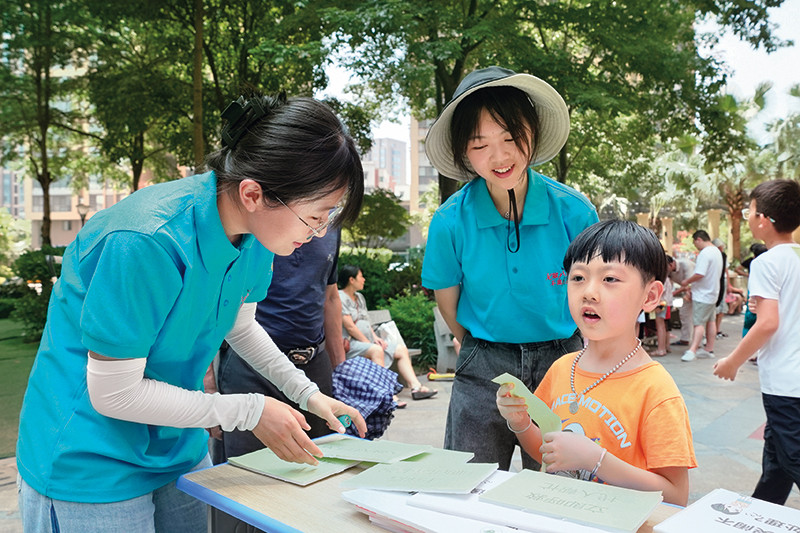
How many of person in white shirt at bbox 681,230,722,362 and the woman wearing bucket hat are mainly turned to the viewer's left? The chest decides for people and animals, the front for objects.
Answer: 1

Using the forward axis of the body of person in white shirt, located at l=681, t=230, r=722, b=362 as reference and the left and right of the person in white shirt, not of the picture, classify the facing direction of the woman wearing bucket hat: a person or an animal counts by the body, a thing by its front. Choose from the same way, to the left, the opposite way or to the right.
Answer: to the left

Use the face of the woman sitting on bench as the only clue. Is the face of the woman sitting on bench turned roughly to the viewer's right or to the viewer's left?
to the viewer's right

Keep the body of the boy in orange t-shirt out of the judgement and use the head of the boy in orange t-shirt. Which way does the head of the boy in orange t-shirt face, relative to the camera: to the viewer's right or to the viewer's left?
to the viewer's left

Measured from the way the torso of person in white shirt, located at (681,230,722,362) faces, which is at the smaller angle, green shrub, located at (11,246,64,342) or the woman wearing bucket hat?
the green shrub

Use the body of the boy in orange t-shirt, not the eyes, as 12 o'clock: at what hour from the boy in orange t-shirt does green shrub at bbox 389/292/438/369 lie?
The green shrub is roughly at 4 o'clock from the boy in orange t-shirt.

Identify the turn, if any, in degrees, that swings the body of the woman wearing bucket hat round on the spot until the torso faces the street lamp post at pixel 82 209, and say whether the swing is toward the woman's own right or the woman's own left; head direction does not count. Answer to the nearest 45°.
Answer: approximately 135° to the woman's own right

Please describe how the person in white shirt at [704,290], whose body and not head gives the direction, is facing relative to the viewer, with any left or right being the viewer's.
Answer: facing to the left of the viewer
